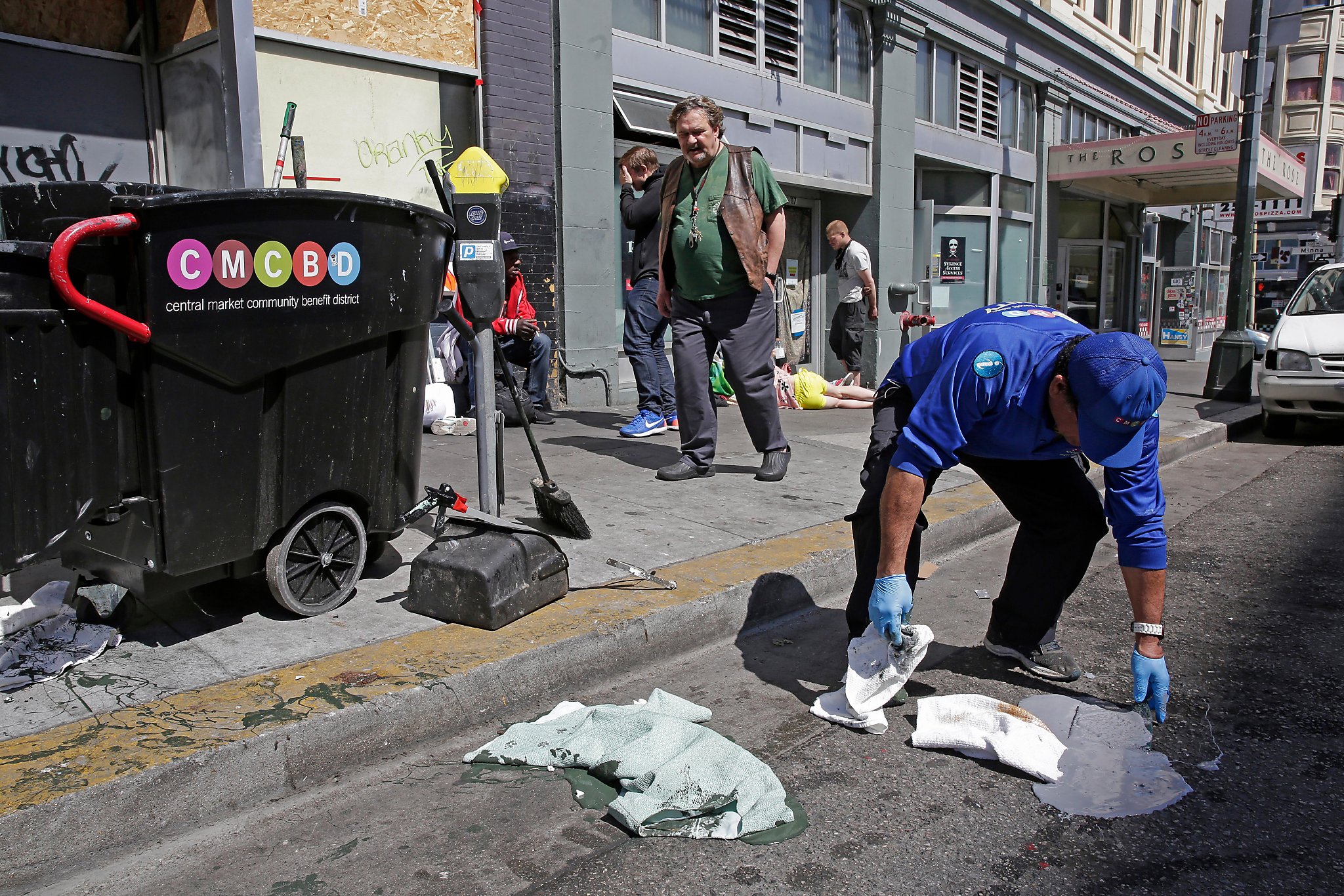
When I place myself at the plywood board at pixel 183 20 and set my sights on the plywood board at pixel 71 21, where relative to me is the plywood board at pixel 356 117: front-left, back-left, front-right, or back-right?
back-right

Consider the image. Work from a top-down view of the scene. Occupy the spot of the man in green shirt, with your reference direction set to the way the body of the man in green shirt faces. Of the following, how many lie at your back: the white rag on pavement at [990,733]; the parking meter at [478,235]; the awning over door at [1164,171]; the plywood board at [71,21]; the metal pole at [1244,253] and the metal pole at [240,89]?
2

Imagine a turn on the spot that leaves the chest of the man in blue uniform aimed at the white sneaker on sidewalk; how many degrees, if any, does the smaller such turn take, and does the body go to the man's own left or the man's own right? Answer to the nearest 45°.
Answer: approximately 180°

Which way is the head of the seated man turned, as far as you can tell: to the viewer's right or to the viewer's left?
to the viewer's right

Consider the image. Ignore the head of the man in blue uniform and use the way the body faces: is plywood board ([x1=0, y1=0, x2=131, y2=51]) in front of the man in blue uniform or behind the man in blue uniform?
behind
